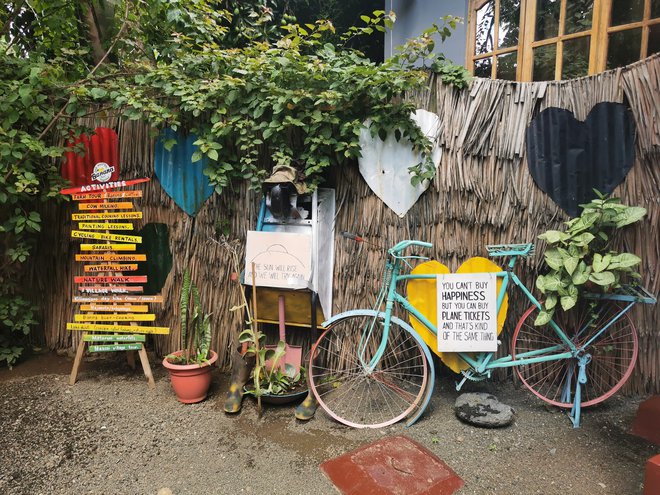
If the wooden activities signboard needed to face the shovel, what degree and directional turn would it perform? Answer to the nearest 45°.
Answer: approximately 45° to its left

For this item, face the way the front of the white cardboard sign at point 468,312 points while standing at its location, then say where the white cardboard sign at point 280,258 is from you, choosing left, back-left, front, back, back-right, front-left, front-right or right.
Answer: right

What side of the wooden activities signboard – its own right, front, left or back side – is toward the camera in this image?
front

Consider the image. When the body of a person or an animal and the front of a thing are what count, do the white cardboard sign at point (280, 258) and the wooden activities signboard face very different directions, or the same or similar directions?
same or similar directions

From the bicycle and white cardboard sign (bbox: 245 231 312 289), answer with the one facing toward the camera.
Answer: the white cardboard sign

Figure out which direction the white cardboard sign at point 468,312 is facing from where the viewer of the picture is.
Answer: facing the viewer

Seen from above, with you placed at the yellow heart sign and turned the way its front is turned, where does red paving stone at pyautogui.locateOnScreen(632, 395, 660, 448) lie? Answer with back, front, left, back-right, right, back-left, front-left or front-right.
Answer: left

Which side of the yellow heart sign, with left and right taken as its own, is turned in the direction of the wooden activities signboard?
right

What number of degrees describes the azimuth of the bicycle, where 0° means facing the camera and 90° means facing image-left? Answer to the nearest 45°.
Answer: approximately 90°

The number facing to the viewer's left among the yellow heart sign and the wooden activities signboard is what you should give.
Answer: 0

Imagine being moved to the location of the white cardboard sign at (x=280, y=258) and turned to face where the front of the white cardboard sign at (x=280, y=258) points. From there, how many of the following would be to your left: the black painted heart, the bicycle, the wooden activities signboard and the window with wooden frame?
3

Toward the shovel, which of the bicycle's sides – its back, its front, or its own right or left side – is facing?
front

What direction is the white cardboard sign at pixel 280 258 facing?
toward the camera

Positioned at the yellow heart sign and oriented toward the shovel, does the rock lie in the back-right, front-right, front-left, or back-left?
back-left

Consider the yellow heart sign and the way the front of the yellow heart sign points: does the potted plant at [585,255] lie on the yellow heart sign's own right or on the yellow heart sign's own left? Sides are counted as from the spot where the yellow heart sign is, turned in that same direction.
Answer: on the yellow heart sign's own left
